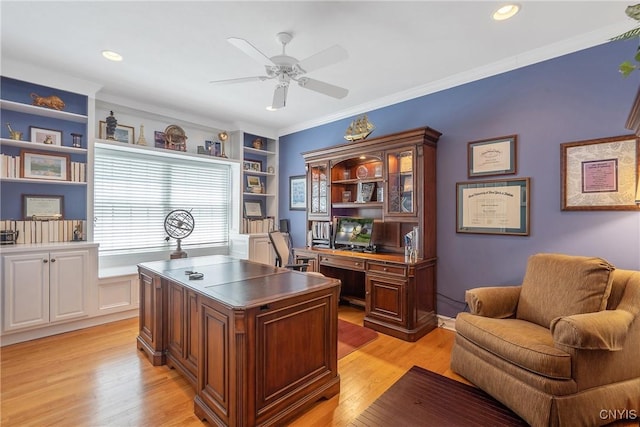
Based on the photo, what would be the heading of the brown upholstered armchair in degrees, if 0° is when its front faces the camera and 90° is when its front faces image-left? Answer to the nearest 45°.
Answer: approximately 45°

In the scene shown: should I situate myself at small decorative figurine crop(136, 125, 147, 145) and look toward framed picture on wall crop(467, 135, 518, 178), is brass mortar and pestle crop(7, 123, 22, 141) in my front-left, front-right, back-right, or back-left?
back-right

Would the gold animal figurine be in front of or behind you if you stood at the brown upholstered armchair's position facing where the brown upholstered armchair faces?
in front

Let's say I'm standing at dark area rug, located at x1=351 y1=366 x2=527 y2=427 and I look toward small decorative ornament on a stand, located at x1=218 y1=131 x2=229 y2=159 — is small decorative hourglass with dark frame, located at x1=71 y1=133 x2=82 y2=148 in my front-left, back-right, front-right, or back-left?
front-left

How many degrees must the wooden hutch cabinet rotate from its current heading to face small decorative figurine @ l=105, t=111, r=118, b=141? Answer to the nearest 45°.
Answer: approximately 45° to its right

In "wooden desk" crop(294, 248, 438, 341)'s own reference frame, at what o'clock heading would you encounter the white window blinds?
The white window blinds is roughly at 2 o'clock from the wooden desk.

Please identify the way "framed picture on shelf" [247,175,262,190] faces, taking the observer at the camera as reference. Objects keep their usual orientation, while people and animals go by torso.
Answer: facing the viewer and to the right of the viewer

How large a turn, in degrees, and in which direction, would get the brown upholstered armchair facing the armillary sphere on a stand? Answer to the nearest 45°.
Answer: approximately 45° to its right

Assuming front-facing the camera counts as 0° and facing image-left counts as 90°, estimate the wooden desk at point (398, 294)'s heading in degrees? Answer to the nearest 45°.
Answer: approximately 45°

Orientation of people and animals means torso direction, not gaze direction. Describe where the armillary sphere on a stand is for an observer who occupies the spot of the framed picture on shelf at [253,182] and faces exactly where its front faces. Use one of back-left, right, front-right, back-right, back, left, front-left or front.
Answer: right

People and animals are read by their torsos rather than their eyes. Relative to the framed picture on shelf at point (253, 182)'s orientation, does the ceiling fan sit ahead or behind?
ahead

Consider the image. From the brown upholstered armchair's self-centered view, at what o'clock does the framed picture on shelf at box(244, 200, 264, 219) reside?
The framed picture on shelf is roughly at 2 o'clock from the brown upholstered armchair.

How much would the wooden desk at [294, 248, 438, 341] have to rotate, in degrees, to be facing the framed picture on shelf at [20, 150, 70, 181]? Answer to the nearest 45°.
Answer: approximately 45° to its right

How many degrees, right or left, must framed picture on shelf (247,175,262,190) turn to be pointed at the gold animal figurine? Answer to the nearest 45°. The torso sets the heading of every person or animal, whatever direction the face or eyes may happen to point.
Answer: approximately 90° to its right
